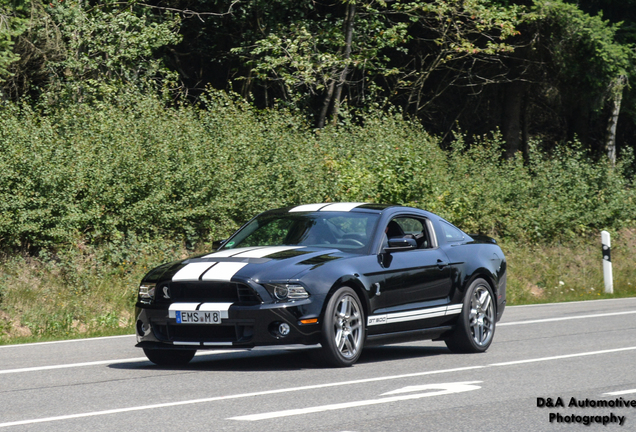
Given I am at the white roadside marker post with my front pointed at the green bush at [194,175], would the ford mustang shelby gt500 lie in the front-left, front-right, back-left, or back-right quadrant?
front-left

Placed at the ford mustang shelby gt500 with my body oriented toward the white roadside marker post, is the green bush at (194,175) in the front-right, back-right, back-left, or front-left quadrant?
front-left

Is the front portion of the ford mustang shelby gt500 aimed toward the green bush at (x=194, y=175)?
no

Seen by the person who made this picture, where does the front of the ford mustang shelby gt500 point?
facing the viewer and to the left of the viewer

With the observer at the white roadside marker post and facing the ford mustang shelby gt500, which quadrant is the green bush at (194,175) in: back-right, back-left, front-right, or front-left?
front-right

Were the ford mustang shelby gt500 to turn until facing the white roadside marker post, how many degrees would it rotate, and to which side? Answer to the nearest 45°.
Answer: approximately 180°

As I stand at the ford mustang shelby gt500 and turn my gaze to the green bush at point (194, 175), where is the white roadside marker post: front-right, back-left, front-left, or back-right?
front-right
